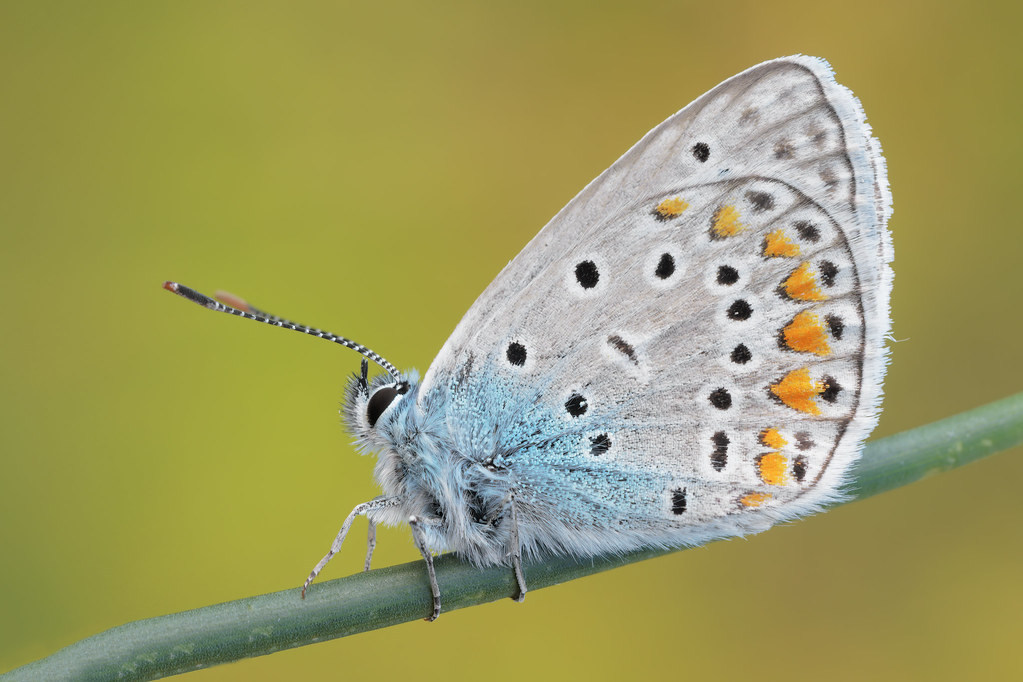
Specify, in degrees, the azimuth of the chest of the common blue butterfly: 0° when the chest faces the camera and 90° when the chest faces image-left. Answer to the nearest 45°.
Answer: approximately 90°
